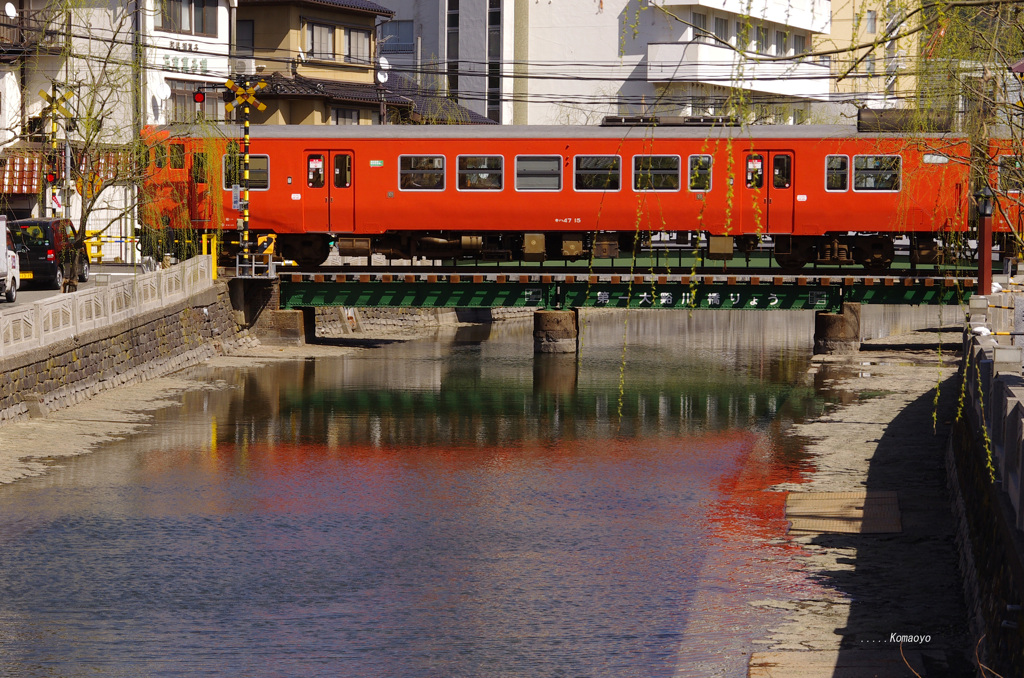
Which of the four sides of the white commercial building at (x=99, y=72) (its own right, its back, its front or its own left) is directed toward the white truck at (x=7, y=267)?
front

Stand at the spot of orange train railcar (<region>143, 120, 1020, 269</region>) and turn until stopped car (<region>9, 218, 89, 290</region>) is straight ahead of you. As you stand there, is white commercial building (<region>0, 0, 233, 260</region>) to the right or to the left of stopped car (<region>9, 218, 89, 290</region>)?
right

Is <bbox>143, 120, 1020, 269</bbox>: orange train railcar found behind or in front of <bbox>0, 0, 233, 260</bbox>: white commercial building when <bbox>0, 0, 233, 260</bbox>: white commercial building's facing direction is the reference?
in front

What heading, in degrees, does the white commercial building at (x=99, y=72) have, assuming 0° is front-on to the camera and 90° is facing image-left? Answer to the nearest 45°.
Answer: approximately 0°

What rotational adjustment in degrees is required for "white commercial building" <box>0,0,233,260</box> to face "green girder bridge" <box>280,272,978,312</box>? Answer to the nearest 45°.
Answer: approximately 45° to its left

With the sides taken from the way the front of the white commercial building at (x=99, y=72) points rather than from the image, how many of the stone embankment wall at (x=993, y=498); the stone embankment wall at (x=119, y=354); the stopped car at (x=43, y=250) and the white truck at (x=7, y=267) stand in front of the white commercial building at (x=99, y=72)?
4

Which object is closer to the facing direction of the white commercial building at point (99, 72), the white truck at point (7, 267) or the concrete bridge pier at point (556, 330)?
the white truck

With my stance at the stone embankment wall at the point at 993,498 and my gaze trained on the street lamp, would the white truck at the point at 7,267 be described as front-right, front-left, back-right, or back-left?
front-left

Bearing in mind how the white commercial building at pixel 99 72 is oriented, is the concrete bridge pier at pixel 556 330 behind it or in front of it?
in front

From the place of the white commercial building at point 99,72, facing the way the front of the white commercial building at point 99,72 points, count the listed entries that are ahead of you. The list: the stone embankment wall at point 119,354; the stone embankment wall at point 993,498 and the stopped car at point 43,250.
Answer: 3

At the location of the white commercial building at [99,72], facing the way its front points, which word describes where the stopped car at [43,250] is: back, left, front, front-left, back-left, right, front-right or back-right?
front

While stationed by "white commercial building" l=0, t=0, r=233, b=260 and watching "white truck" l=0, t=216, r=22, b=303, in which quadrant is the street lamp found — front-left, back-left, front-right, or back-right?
front-left

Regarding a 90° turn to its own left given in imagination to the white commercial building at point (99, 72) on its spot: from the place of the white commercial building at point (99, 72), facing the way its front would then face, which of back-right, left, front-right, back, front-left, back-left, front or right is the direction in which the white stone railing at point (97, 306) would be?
right

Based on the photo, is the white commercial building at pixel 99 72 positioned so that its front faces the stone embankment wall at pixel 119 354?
yes
